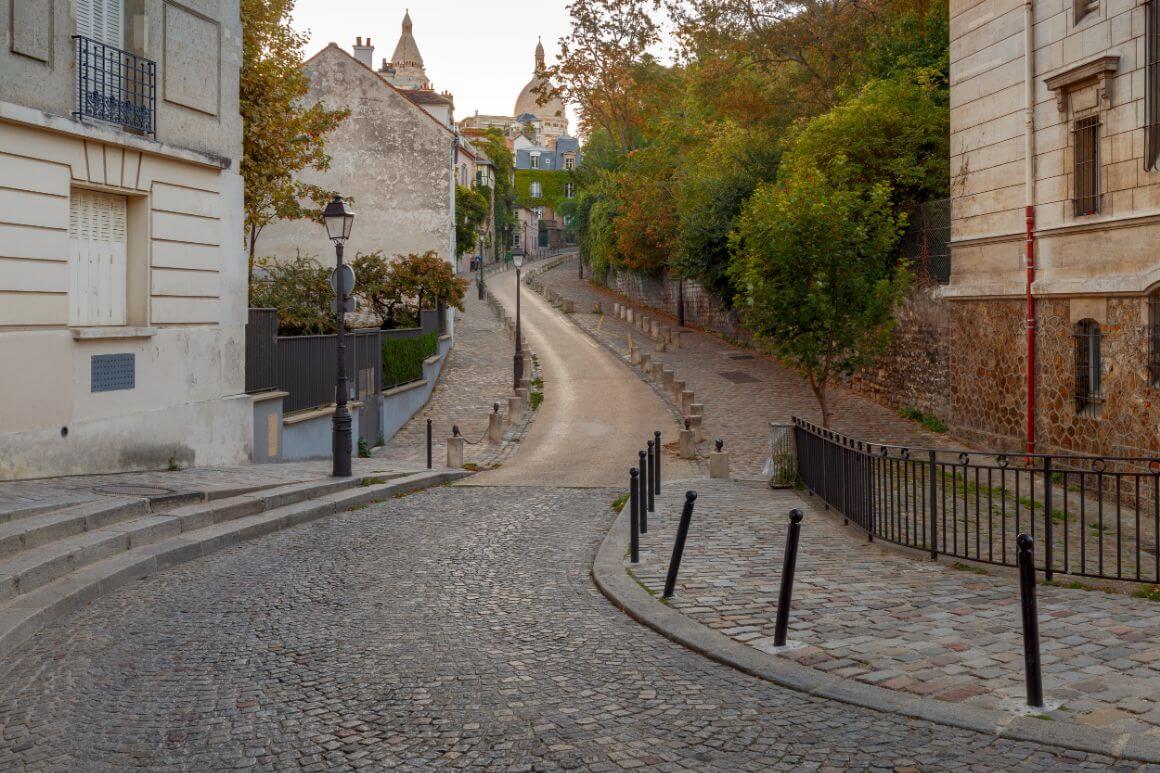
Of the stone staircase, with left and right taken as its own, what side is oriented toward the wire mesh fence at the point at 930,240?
left

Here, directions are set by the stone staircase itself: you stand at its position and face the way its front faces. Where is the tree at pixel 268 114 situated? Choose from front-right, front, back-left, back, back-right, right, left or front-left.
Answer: back-left

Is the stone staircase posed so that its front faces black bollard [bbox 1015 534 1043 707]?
yes

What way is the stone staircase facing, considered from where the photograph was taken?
facing the viewer and to the right of the viewer

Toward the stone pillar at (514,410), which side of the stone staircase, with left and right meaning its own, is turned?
left

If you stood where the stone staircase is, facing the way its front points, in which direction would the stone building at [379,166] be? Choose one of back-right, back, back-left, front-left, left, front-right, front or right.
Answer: back-left

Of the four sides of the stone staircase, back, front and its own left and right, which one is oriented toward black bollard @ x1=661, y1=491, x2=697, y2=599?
front

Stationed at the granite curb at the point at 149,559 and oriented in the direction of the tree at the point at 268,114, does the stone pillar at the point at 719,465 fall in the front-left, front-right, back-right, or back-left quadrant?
front-right

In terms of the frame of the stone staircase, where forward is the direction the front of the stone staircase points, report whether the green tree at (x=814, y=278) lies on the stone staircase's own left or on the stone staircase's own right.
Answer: on the stone staircase's own left

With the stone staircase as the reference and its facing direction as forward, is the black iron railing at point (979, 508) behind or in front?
in front

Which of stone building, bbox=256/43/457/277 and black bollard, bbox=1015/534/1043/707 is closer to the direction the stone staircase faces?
the black bollard
